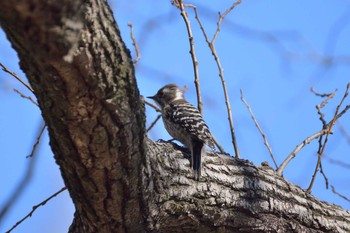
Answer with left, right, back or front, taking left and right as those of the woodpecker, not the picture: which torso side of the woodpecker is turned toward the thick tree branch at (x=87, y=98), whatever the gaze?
left
